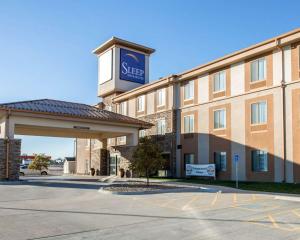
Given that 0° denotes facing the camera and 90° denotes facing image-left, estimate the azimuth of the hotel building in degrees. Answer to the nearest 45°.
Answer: approximately 45°

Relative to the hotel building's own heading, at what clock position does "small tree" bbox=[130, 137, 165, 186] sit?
The small tree is roughly at 12 o'clock from the hotel building.
